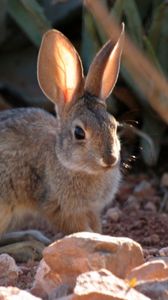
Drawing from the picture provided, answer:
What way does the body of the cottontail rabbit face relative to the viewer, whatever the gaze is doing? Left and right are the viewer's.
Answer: facing the viewer and to the right of the viewer

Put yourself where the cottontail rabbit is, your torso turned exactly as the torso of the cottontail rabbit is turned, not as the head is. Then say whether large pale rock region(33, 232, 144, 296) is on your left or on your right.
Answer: on your right

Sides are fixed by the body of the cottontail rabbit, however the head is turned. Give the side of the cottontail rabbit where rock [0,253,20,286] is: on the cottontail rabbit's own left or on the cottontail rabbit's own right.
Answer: on the cottontail rabbit's own right

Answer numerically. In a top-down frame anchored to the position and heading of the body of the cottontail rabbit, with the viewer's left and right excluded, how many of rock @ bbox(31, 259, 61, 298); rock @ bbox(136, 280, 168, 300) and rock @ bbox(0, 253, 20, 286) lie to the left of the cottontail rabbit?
0

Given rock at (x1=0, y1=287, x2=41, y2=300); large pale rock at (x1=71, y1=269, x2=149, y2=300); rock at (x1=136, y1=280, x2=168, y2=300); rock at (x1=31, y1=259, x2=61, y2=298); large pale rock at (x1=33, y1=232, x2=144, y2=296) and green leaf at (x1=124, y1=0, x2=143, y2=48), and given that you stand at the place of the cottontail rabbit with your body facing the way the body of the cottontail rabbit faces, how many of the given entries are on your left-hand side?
1

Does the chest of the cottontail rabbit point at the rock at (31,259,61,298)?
no

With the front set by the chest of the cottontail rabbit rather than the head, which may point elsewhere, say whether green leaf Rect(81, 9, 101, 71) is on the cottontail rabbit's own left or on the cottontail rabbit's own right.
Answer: on the cottontail rabbit's own left

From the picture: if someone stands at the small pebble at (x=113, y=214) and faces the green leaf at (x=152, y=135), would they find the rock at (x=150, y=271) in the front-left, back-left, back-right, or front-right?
back-right

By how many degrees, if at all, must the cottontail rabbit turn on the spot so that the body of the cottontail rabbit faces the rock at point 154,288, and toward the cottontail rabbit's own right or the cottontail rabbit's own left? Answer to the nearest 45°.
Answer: approximately 45° to the cottontail rabbit's own right

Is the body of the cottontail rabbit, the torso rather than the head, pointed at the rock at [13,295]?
no

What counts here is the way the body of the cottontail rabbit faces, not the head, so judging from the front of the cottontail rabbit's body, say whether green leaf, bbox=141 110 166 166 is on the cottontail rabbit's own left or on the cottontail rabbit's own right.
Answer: on the cottontail rabbit's own left

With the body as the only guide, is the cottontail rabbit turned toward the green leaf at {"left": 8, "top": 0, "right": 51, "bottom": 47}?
no

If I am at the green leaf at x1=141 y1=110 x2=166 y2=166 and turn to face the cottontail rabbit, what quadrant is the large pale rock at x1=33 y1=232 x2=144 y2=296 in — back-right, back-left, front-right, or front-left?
front-left

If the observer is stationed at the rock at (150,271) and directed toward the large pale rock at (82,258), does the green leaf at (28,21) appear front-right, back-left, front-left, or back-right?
front-right

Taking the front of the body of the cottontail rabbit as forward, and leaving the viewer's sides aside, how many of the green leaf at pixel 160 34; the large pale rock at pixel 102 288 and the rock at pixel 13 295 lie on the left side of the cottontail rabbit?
1
